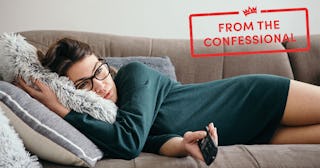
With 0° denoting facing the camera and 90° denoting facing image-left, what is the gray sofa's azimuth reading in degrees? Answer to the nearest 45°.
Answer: approximately 0°
